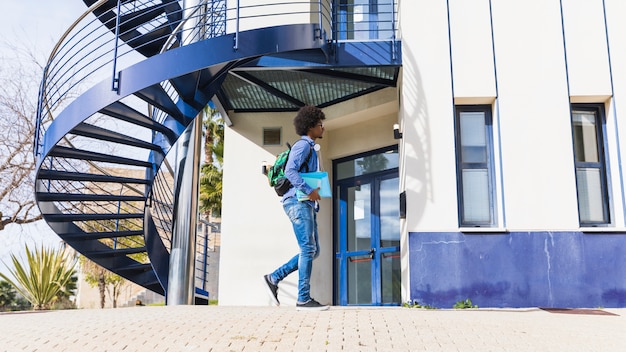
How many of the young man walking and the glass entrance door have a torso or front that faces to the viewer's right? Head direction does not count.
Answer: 1

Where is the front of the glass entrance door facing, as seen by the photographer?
facing the viewer and to the left of the viewer

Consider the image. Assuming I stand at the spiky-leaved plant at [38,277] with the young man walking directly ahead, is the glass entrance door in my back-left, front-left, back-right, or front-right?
front-left

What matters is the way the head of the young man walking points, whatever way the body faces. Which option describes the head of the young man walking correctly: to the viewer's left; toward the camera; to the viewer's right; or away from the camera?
to the viewer's right

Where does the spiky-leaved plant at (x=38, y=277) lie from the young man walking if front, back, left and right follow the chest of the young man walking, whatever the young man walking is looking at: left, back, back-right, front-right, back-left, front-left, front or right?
back-left

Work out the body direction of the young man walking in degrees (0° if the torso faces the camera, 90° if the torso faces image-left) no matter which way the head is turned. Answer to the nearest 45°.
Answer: approximately 270°

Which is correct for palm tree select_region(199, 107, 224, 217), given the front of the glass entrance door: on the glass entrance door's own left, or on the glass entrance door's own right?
on the glass entrance door's own right

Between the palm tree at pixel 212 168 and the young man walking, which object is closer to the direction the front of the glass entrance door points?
the young man walking
